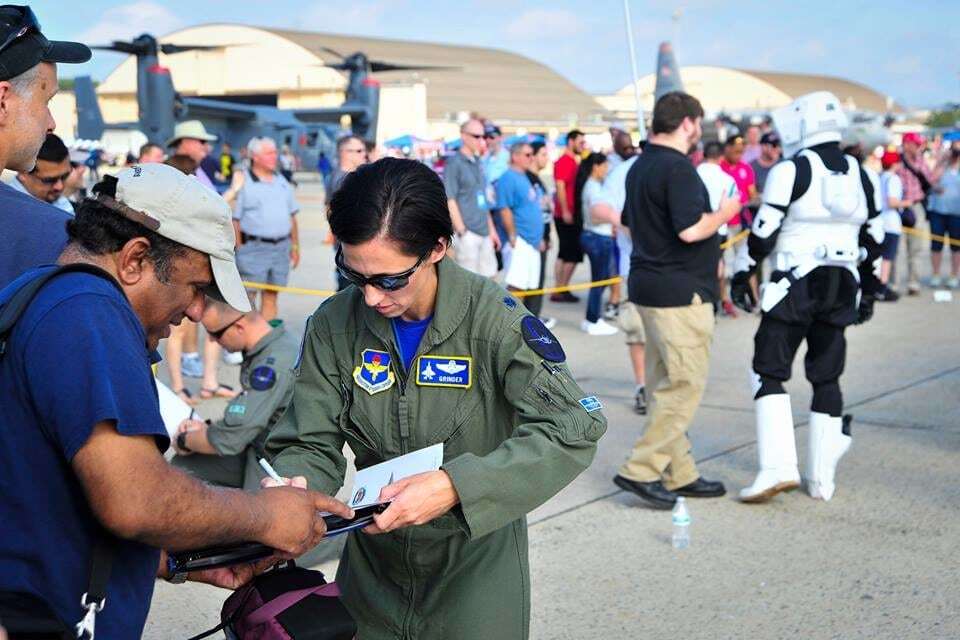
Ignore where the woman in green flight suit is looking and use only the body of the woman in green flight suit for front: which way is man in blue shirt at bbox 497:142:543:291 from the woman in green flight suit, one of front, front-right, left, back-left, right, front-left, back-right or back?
back-right

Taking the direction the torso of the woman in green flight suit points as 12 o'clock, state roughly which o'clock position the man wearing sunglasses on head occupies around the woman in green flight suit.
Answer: The man wearing sunglasses on head is roughly at 2 o'clock from the woman in green flight suit.

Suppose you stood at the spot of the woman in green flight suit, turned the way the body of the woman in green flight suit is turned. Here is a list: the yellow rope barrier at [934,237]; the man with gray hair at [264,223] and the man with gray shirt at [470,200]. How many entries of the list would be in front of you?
0

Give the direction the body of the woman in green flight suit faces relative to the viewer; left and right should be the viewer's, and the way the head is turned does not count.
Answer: facing the viewer and to the left of the viewer

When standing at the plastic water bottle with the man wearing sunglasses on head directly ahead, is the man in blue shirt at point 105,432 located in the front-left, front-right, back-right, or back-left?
front-left

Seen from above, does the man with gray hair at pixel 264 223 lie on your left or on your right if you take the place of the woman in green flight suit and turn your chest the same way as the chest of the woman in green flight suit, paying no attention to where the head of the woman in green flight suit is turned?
on your right

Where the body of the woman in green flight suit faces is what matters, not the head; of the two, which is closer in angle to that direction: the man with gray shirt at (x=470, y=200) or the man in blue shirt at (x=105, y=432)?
the man in blue shirt

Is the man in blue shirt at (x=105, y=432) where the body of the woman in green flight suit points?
yes

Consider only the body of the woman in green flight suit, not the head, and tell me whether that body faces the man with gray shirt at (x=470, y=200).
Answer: no

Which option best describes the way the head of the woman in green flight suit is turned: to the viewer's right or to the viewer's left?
to the viewer's left

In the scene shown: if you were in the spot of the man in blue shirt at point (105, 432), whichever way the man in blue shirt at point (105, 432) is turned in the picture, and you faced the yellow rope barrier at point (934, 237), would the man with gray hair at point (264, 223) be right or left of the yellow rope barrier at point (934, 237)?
left

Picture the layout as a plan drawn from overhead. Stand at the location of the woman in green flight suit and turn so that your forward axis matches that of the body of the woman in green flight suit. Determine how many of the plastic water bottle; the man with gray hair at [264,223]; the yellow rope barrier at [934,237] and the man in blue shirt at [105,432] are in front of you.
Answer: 1

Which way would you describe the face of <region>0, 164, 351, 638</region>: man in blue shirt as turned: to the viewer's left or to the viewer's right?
to the viewer's right

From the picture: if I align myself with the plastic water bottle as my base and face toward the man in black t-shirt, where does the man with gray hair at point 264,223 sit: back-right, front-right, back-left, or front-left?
front-left

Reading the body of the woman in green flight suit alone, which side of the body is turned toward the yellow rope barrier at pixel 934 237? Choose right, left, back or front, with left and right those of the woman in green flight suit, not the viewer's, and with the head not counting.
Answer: back

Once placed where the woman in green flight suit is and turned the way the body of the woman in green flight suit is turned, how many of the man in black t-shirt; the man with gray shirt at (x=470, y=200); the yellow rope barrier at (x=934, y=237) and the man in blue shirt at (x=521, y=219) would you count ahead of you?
0

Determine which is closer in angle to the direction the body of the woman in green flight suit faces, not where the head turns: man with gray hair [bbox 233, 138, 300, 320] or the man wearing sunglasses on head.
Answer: the man wearing sunglasses on head

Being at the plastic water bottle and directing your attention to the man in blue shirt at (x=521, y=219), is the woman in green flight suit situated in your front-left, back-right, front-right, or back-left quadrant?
back-left

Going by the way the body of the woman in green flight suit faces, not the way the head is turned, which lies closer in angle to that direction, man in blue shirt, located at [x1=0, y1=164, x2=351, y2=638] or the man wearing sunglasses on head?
the man in blue shirt

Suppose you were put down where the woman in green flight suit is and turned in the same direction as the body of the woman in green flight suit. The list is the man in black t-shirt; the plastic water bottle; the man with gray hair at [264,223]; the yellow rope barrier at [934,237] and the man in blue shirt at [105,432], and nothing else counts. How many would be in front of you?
1

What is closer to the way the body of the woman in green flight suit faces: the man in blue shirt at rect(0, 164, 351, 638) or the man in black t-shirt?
the man in blue shirt

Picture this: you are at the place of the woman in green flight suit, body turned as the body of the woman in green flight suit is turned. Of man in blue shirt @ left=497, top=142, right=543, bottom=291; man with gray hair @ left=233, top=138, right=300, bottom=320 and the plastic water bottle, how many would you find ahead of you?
0
